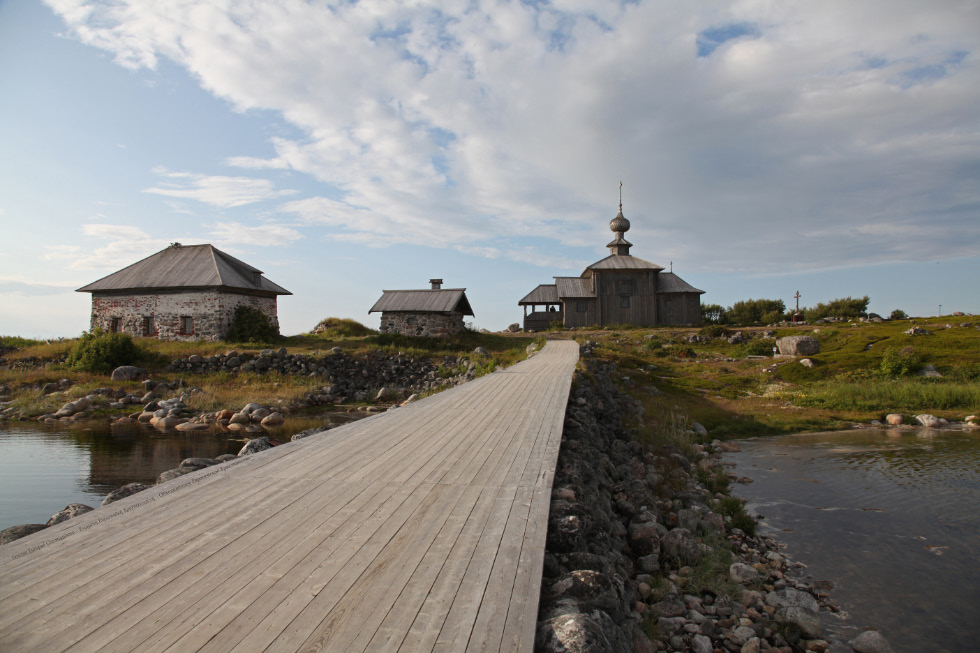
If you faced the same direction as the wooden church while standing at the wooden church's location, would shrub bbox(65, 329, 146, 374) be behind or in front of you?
in front

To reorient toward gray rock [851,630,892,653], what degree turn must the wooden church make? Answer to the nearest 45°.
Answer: approximately 90° to its left

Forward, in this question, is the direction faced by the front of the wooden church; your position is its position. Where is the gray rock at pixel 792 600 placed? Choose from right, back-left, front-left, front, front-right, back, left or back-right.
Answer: left

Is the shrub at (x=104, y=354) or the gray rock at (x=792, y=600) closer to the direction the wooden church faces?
the shrub

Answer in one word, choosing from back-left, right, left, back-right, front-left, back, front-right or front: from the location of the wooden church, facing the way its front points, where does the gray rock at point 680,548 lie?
left

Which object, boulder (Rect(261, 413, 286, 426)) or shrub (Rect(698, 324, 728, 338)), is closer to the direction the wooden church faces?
the boulder

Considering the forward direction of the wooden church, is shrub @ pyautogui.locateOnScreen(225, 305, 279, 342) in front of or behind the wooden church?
in front

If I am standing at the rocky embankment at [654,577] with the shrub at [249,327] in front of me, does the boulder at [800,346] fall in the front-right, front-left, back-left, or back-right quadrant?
front-right

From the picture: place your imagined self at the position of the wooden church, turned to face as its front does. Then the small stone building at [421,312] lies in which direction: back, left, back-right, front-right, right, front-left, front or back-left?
front-left

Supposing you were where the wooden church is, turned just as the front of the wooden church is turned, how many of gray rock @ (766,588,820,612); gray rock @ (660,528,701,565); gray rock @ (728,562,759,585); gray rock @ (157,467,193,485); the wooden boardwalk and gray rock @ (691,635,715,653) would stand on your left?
6

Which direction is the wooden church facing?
to the viewer's left

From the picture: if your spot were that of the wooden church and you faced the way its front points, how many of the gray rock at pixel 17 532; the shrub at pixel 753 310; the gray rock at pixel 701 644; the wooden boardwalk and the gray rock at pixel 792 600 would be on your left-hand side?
4

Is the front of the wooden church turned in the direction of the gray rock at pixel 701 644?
no

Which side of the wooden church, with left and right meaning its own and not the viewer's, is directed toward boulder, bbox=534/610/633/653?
left

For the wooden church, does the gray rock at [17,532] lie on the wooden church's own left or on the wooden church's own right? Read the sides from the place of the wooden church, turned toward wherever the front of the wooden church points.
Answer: on the wooden church's own left

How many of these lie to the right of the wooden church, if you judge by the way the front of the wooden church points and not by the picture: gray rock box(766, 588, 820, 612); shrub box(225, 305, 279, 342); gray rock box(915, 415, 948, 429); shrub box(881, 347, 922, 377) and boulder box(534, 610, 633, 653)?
0

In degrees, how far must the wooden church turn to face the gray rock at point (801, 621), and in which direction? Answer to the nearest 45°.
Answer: approximately 90° to its left

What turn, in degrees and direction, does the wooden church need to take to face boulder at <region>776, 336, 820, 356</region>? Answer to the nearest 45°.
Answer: approximately 135° to its left

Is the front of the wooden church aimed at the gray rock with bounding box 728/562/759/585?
no

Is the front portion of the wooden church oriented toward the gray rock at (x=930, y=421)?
no
